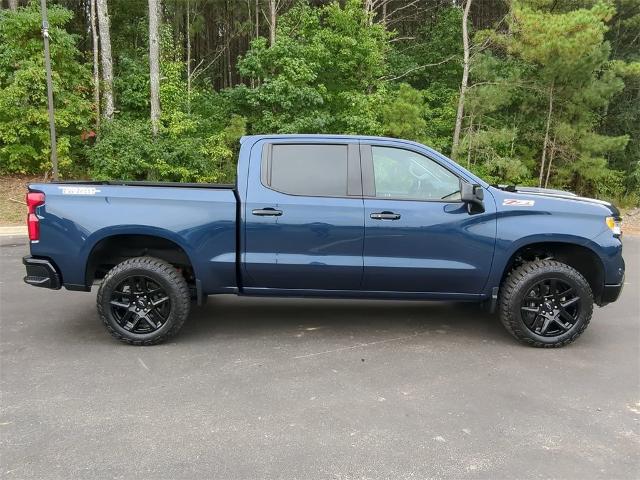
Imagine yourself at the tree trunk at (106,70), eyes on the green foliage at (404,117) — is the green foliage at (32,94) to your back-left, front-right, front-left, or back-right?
back-right

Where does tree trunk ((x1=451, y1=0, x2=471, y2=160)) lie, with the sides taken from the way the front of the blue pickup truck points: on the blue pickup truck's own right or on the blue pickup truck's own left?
on the blue pickup truck's own left

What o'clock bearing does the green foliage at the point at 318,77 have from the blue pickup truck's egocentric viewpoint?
The green foliage is roughly at 9 o'clock from the blue pickup truck.

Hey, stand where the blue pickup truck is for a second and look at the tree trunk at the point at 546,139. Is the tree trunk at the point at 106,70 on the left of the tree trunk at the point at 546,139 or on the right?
left

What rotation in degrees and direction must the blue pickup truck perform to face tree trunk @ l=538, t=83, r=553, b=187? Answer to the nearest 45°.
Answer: approximately 45° to its left

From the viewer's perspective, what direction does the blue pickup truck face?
to the viewer's right

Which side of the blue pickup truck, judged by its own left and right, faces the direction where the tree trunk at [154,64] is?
left

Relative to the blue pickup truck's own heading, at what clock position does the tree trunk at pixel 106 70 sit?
The tree trunk is roughly at 8 o'clock from the blue pickup truck.

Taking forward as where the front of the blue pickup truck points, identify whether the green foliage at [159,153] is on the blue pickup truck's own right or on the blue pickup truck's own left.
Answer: on the blue pickup truck's own left

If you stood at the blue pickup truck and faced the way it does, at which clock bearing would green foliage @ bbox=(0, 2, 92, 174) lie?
The green foliage is roughly at 8 o'clock from the blue pickup truck.

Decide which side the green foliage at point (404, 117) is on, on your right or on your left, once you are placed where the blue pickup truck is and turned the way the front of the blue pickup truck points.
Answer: on your left
